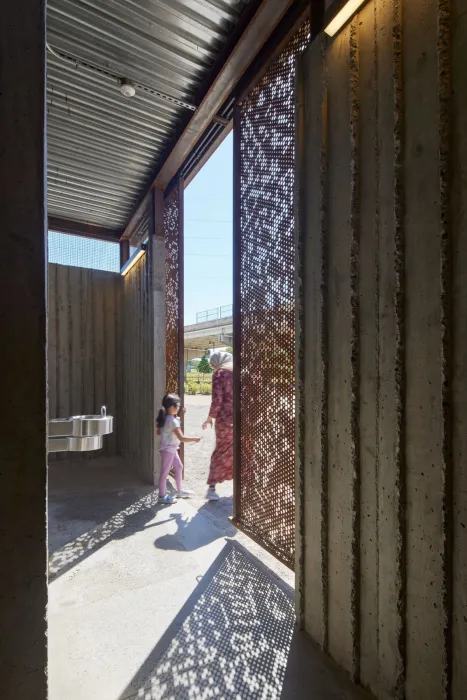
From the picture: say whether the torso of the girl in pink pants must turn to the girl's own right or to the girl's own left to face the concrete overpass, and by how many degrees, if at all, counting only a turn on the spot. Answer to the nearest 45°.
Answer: approximately 90° to the girl's own left

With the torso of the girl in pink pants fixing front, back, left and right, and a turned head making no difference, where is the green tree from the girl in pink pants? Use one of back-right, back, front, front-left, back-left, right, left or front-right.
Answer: left

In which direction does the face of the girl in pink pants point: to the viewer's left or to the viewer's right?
to the viewer's right

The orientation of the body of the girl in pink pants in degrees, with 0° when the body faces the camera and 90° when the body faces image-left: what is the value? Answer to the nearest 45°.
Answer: approximately 270°

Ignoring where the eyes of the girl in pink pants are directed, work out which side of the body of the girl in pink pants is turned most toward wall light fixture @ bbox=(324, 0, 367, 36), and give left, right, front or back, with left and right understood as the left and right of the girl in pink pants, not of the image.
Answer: right

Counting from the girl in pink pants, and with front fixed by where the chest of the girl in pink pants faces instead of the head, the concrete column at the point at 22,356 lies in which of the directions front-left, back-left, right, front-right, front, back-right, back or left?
right

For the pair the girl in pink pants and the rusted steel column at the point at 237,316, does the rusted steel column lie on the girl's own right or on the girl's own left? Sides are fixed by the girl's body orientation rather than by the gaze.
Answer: on the girl's own right
